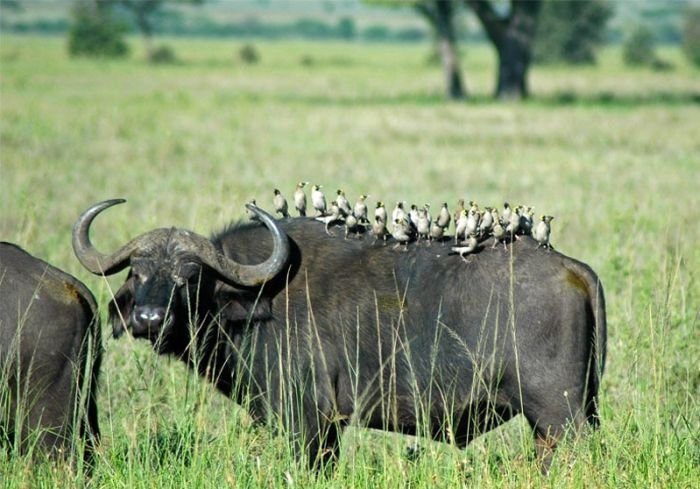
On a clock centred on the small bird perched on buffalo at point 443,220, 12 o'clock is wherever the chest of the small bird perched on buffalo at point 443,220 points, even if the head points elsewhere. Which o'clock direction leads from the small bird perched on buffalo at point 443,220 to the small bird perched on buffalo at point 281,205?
the small bird perched on buffalo at point 281,205 is roughly at 4 o'clock from the small bird perched on buffalo at point 443,220.

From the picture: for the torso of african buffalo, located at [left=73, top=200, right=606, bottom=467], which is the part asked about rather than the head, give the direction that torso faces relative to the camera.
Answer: to the viewer's left

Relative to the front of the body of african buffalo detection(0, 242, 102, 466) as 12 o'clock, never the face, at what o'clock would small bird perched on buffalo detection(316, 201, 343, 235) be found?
The small bird perched on buffalo is roughly at 5 o'clock from the african buffalo.

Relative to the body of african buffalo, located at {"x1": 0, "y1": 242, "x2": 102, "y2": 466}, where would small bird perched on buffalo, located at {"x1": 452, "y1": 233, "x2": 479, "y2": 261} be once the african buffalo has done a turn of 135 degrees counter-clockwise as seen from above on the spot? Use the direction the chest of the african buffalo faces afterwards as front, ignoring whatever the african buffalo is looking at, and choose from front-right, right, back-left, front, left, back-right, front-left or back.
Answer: front-left

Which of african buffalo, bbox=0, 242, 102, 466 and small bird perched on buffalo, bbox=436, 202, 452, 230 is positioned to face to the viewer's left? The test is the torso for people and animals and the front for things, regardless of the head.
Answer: the african buffalo

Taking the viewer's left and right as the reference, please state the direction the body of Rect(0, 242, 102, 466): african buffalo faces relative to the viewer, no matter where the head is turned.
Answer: facing to the left of the viewer

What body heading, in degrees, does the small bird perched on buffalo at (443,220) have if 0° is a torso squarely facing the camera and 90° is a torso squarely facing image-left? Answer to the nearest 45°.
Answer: approximately 0°

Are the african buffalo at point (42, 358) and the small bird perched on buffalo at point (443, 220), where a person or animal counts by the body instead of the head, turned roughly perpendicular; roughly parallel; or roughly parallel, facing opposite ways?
roughly perpendicular

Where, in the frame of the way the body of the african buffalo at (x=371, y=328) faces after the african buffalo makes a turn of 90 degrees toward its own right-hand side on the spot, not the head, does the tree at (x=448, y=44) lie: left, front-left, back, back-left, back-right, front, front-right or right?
front

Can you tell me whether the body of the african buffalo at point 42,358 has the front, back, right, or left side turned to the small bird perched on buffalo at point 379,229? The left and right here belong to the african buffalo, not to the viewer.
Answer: back
